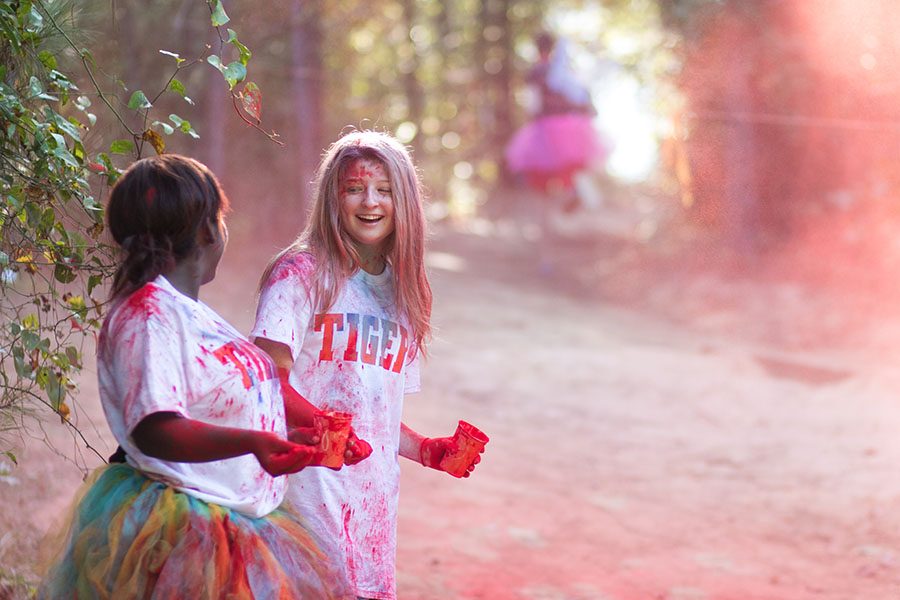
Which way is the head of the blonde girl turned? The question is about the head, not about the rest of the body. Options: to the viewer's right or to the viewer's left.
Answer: to the viewer's left

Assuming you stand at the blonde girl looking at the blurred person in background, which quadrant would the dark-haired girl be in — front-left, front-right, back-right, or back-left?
back-left

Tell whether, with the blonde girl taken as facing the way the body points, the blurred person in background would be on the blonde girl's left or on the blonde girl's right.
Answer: on the blonde girl's left

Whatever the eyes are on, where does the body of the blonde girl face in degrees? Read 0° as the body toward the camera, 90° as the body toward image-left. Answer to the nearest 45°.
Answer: approximately 315°

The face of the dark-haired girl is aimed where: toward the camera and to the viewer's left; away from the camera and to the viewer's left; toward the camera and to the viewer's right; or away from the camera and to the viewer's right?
away from the camera and to the viewer's right
